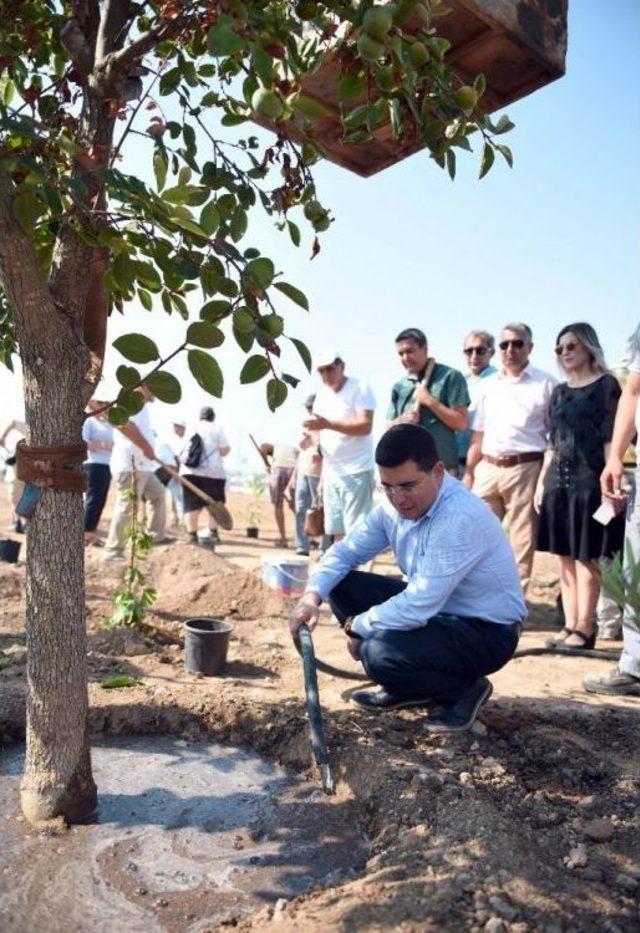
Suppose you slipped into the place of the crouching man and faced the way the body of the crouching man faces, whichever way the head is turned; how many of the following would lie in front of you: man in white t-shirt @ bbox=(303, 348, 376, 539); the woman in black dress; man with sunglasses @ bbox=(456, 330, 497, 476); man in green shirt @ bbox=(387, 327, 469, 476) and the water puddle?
1

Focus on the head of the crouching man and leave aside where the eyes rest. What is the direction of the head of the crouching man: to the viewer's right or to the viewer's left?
to the viewer's left

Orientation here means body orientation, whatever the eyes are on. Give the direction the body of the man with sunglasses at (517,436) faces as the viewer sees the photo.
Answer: toward the camera

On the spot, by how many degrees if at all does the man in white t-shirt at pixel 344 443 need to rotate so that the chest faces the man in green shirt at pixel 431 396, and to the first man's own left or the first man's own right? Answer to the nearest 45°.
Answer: approximately 90° to the first man's own left

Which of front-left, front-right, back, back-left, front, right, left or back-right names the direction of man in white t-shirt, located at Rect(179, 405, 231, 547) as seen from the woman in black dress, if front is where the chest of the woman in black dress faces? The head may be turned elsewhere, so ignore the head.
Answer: right

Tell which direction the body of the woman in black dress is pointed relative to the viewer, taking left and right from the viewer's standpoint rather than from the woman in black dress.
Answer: facing the viewer and to the left of the viewer

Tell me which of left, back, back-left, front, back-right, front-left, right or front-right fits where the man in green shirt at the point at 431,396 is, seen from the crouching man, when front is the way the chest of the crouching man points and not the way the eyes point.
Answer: back-right

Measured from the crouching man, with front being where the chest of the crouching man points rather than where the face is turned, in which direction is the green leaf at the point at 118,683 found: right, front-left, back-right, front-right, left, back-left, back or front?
front-right

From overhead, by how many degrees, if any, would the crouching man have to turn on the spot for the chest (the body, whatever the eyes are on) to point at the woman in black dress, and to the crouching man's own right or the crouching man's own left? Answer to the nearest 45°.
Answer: approximately 180°

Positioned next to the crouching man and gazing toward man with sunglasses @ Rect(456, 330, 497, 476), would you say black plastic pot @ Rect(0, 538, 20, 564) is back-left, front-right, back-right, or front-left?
front-left

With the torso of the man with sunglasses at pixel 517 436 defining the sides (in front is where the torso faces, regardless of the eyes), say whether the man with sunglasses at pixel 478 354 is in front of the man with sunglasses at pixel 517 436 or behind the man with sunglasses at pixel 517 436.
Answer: behind

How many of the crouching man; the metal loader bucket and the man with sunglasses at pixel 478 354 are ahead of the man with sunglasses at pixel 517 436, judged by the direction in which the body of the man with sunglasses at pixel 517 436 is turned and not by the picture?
2
